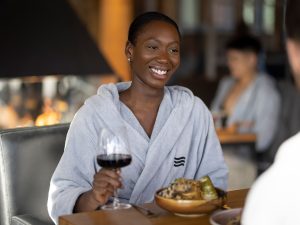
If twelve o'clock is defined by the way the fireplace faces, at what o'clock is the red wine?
The red wine is roughly at 12 o'clock from the fireplace.

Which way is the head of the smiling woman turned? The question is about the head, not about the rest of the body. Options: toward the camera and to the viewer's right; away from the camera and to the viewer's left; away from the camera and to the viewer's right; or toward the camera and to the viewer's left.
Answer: toward the camera and to the viewer's right

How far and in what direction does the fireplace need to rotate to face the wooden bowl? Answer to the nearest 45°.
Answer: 0° — it already faces it

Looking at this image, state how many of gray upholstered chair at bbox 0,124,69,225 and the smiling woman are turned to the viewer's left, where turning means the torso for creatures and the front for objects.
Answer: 0

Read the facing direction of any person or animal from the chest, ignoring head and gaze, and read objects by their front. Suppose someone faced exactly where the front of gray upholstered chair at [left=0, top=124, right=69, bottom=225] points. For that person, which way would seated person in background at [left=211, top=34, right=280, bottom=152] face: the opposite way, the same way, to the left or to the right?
to the right

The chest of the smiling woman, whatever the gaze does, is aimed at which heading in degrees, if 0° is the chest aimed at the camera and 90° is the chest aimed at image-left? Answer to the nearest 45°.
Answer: approximately 315°

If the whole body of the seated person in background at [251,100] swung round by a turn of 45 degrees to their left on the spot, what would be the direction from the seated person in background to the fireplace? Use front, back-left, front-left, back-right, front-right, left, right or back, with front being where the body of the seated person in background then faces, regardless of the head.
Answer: right

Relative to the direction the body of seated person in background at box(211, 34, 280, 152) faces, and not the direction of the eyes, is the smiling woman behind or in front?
in front

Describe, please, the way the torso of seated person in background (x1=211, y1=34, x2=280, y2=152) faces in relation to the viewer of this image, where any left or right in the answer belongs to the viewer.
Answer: facing the viewer and to the left of the viewer

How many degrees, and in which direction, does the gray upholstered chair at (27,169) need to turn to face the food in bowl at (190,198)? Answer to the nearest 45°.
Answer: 0° — it already faces it

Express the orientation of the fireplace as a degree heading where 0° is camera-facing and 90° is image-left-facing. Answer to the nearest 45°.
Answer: approximately 0°

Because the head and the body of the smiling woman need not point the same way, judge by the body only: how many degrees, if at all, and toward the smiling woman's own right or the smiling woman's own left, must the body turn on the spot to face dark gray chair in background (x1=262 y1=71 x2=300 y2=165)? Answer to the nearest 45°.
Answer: approximately 90° to the smiling woman's own left

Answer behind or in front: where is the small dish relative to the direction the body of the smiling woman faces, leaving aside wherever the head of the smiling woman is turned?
in front
